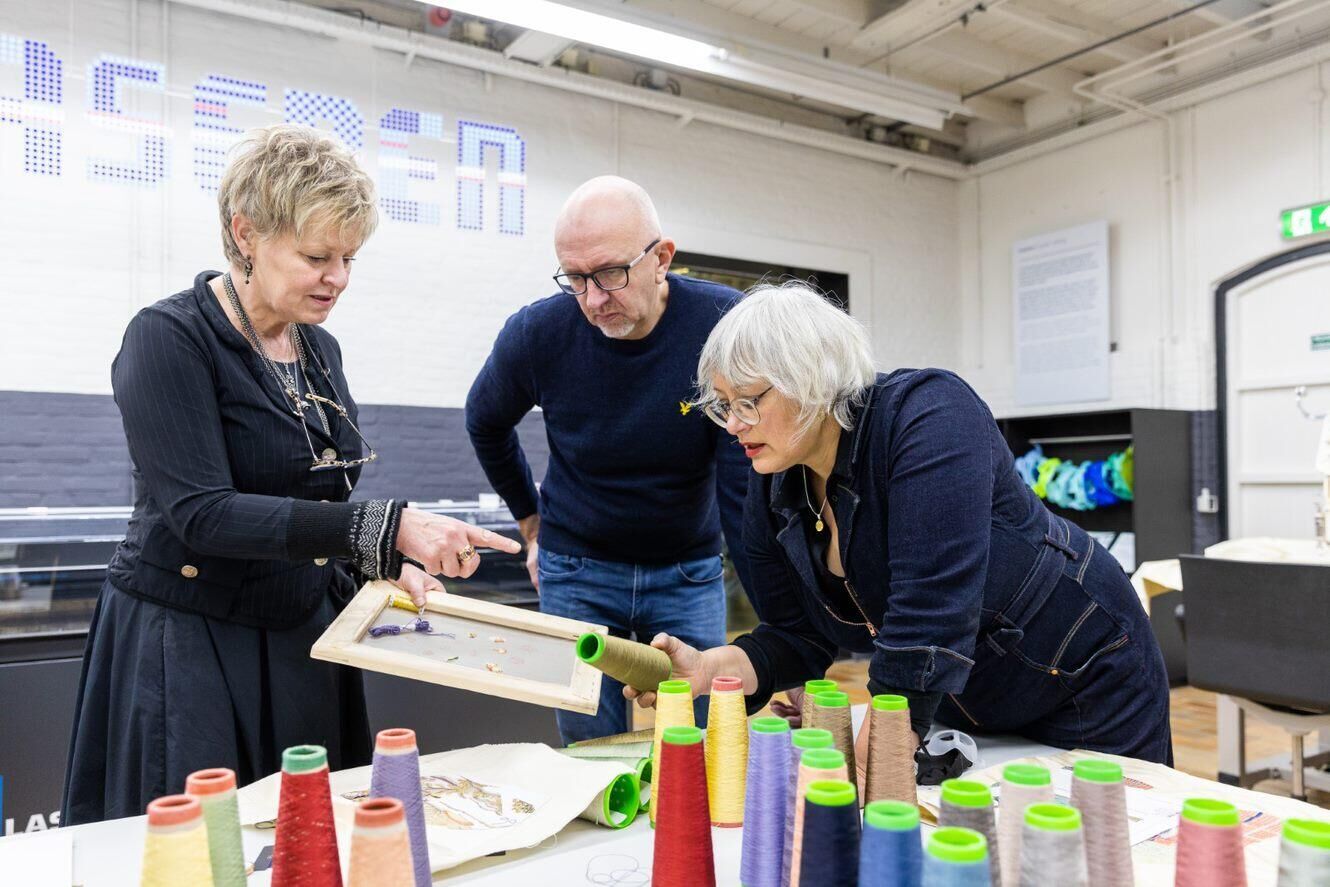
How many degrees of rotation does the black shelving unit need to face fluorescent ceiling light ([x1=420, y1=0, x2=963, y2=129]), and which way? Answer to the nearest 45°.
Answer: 0° — it already faces it

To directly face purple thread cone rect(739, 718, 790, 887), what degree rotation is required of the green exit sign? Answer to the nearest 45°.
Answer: approximately 45° to its left

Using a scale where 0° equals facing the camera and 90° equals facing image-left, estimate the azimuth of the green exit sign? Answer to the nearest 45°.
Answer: approximately 45°

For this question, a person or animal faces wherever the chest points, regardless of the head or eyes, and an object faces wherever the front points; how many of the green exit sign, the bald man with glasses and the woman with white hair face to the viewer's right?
0

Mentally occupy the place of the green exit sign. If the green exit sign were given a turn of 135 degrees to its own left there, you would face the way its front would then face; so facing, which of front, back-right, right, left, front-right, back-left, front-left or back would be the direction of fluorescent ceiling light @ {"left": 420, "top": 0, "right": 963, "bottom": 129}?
back-right

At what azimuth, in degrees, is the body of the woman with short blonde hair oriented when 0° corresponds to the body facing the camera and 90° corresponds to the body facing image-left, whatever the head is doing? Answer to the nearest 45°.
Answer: approximately 315°

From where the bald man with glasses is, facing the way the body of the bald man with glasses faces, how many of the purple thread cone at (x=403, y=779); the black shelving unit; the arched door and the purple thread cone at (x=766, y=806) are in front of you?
2

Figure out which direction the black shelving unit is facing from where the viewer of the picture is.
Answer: facing the viewer and to the left of the viewer

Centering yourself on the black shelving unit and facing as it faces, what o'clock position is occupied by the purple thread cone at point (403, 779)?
The purple thread cone is roughly at 11 o'clock from the black shelving unit.

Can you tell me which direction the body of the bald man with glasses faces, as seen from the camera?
toward the camera

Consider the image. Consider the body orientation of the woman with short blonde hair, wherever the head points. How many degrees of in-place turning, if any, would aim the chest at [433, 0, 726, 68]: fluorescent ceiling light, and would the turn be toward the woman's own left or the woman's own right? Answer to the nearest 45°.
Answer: approximately 90° to the woman's own left

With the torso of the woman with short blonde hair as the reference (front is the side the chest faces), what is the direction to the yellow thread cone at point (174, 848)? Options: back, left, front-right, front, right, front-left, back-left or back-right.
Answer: front-right

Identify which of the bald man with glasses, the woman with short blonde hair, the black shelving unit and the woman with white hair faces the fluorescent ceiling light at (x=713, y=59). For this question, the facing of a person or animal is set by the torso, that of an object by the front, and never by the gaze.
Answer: the black shelving unit

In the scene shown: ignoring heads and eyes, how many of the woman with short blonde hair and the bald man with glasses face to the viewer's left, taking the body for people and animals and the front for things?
0

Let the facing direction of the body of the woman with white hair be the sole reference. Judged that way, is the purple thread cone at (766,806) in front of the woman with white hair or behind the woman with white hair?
in front

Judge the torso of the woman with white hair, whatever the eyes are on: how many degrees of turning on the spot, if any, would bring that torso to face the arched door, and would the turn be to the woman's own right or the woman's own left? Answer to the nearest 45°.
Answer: approximately 180°

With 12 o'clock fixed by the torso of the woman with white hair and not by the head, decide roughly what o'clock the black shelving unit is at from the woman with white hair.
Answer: The black shelving unit is roughly at 5 o'clock from the woman with white hair.
